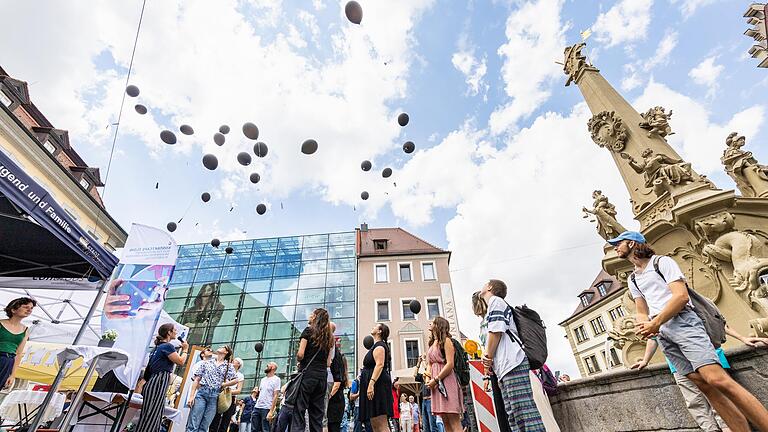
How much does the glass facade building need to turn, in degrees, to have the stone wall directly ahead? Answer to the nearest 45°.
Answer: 0° — it already faces it

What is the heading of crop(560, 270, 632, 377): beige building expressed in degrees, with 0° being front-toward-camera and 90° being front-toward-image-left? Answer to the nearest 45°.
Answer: approximately 45°

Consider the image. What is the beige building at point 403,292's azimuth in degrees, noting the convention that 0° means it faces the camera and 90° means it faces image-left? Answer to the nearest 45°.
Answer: approximately 0°

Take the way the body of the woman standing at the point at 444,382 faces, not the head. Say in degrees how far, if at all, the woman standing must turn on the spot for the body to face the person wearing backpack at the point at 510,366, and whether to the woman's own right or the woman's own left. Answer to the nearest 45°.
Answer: approximately 90° to the woman's own left

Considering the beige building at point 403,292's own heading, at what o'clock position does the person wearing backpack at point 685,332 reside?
The person wearing backpack is roughly at 12 o'clock from the beige building.

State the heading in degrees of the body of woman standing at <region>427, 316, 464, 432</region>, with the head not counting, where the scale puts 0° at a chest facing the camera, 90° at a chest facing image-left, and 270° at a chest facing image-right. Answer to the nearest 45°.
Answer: approximately 45°

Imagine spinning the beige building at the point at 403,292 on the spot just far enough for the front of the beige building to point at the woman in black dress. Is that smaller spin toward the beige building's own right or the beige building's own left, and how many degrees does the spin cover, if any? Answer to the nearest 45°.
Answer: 0° — it already faces them

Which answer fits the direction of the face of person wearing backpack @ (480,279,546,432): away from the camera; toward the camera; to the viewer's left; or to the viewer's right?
to the viewer's left

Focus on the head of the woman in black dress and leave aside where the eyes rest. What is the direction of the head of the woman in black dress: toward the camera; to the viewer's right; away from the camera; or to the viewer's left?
to the viewer's left
